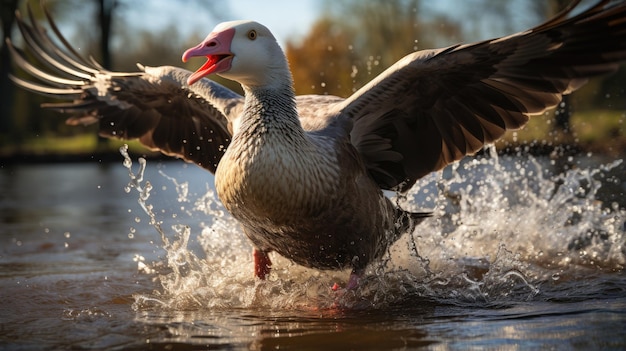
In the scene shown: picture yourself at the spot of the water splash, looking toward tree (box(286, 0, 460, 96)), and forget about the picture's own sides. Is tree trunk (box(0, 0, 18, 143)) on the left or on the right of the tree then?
left

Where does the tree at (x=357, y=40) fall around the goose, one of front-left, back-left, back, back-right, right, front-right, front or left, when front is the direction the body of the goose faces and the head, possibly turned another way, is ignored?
back-right

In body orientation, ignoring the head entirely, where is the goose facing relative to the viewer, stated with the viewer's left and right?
facing the viewer and to the left of the viewer

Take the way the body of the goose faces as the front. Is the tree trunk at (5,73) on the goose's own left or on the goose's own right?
on the goose's own right
